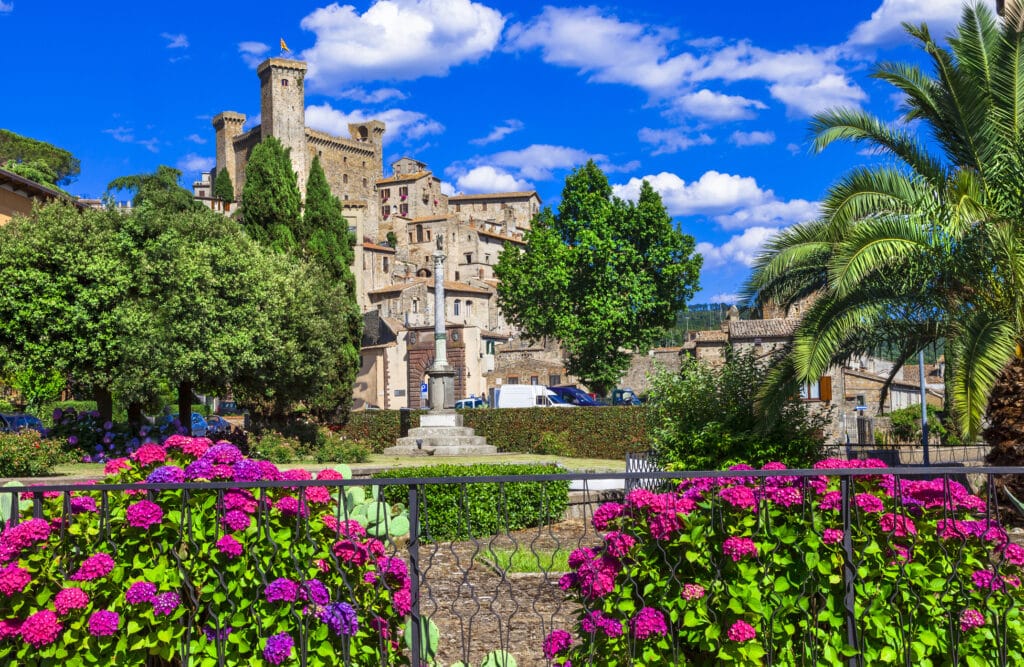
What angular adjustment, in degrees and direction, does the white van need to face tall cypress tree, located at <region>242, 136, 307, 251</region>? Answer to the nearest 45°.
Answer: approximately 135° to its right

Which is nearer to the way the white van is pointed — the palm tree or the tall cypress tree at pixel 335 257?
the palm tree

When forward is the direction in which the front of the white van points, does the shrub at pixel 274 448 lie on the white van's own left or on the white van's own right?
on the white van's own right

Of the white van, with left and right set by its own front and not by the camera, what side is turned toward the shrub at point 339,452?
right

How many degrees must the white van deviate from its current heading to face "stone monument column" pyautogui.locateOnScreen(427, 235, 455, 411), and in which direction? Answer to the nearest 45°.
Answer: approximately 90° to its right

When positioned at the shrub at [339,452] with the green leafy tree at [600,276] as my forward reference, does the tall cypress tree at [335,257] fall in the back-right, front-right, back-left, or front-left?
front-left

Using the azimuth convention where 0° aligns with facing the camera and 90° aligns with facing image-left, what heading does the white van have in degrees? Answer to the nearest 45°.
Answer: approximately 270°

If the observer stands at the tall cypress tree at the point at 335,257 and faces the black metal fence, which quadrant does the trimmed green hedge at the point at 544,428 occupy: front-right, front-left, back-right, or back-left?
front-left

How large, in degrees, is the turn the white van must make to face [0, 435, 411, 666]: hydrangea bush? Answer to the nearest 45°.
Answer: approximately 90° to its right

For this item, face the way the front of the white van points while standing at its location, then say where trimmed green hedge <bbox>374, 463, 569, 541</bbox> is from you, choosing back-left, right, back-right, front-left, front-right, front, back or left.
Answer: right

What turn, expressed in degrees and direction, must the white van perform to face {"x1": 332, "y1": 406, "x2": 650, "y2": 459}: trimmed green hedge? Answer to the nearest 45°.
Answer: approximately 90° to its right
